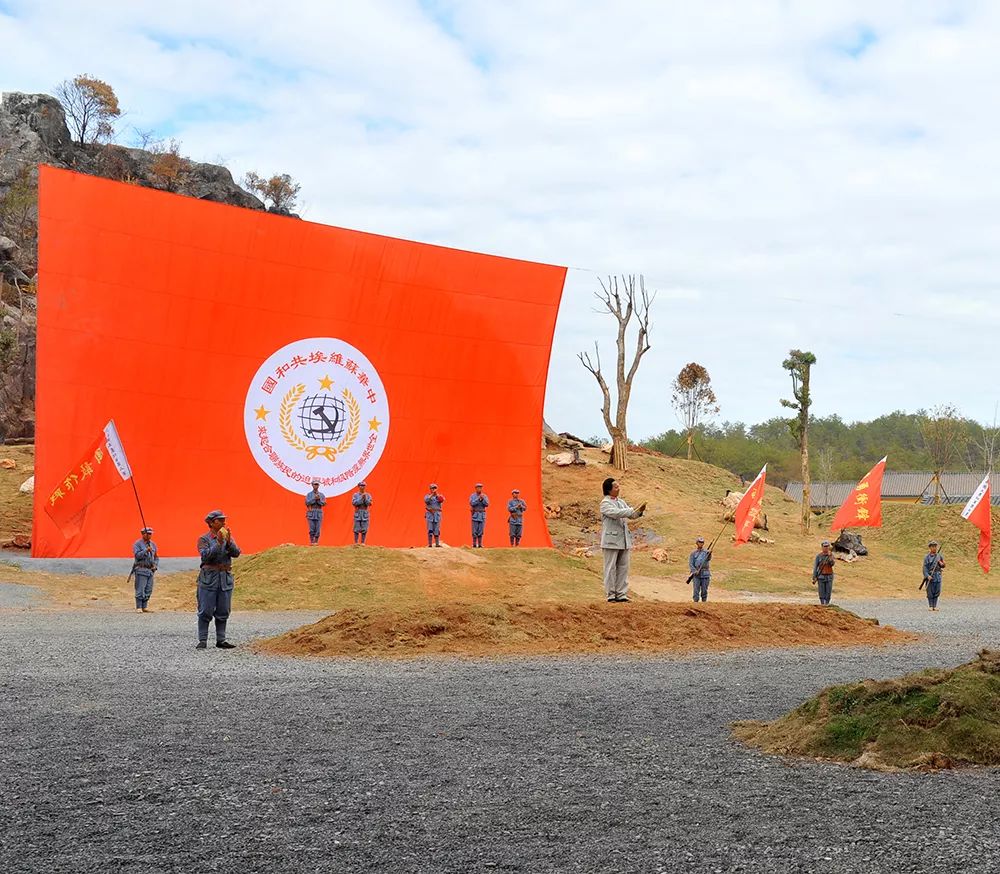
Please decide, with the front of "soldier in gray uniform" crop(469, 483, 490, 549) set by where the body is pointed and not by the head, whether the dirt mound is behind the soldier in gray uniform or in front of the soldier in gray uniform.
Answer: in front

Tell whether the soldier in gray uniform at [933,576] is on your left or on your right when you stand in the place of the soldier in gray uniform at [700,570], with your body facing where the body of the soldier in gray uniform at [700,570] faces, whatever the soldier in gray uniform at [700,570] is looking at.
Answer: on your left

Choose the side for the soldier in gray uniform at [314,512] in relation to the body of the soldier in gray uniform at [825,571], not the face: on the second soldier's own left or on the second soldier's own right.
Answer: on the second soldier's own right

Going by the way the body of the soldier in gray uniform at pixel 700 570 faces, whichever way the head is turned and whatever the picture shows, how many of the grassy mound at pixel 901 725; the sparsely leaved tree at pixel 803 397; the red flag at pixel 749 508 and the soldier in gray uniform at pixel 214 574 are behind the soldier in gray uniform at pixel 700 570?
1

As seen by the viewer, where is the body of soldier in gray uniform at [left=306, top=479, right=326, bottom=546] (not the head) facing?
toward the camera

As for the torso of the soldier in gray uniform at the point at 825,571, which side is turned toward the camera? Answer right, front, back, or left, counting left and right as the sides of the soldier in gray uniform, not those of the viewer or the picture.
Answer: front

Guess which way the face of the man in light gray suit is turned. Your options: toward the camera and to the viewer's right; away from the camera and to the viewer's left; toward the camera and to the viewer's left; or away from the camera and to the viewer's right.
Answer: toward the camera and to the viewer's right

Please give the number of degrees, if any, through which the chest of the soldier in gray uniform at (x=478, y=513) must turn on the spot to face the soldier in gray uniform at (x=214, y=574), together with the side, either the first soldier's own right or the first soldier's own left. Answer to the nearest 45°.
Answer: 0° — they already face them

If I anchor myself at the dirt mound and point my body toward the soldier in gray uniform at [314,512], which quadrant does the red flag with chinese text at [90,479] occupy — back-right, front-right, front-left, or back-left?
front-left

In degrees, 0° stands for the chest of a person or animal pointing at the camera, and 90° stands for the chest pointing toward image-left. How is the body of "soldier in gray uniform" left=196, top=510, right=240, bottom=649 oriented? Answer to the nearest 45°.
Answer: approximately 315°

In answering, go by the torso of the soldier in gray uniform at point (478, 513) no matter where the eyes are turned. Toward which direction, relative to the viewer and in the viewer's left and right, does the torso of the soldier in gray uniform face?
facing the viewer

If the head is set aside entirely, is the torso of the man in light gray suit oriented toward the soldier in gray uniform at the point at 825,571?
no
